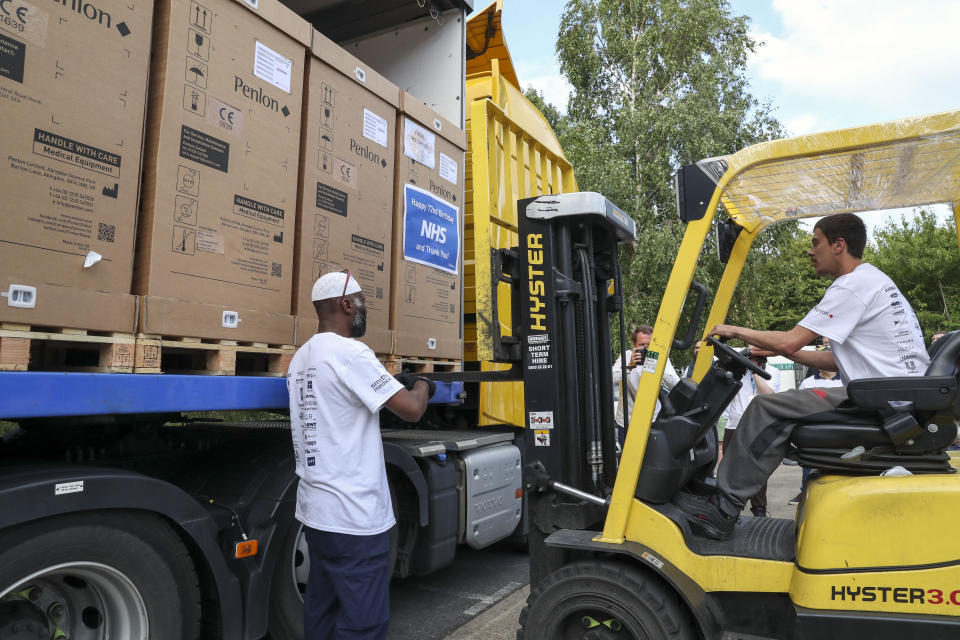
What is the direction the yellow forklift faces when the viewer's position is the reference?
facing to the left of the viewer

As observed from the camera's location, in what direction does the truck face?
facing away from the viewer and to the right of the viewer

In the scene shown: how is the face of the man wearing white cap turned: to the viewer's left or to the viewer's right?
to the viewer's right

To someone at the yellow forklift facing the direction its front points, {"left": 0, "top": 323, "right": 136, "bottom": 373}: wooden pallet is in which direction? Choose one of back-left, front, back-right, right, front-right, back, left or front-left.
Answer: front-left

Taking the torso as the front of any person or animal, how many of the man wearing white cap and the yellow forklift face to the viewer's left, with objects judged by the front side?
1

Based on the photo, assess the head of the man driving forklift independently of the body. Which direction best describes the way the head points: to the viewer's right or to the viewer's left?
to the viewer's left

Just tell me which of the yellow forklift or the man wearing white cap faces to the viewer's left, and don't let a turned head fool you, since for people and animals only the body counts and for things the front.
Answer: the yellow forklift

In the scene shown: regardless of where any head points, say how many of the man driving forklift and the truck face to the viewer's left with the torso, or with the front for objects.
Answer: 1

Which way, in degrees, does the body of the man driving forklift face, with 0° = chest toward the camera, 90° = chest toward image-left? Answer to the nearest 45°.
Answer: approximately 90°

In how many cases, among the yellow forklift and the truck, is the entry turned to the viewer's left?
1

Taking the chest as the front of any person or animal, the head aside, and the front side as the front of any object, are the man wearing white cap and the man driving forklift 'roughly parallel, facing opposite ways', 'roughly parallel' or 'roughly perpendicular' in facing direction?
roughly perpendicular
